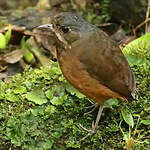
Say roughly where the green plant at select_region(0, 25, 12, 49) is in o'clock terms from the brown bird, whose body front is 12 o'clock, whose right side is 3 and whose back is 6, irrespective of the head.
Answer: The green plant is roughly at 2 o'clock from the brown bird.

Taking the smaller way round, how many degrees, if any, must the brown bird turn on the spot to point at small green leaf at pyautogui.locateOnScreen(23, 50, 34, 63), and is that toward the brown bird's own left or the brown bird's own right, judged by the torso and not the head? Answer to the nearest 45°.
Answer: approximately 45° to the brown bird's own right

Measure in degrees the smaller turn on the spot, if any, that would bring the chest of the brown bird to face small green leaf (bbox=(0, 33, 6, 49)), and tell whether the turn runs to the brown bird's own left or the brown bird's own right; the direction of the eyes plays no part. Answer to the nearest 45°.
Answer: approximately 45° to the brown bird's own right

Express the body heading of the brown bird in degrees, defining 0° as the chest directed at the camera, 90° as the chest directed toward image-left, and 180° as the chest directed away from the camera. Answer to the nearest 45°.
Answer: approximately 90°

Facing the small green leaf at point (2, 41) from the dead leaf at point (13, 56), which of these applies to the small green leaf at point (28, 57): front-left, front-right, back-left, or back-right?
back-right
